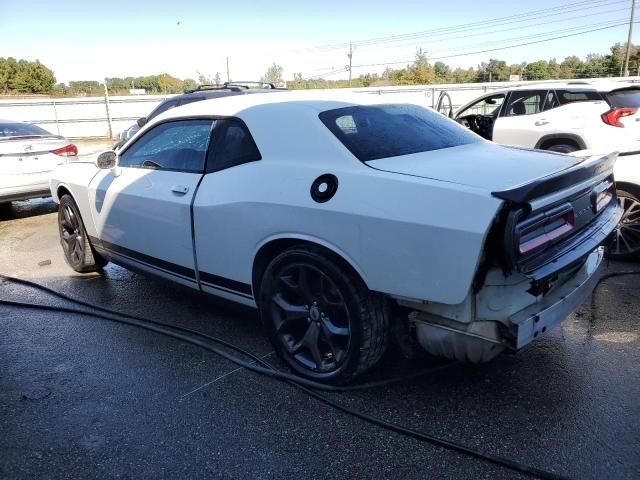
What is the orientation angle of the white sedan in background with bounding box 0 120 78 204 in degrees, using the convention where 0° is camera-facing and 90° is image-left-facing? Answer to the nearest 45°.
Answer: approximately 135°

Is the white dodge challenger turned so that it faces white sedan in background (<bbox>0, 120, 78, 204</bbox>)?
yes

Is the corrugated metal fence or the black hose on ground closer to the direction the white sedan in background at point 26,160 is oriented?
the corrugated metal fence

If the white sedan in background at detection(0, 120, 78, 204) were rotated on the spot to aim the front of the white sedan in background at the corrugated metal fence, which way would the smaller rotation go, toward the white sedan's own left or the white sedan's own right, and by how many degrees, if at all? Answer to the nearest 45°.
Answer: approximately 45° to the white sedan's own right

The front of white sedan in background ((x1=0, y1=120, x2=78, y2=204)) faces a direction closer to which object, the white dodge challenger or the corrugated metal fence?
the corrugated metal fence

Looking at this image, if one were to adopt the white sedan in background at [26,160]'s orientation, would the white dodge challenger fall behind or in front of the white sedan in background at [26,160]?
behind

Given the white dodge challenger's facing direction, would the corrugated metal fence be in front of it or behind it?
in front
